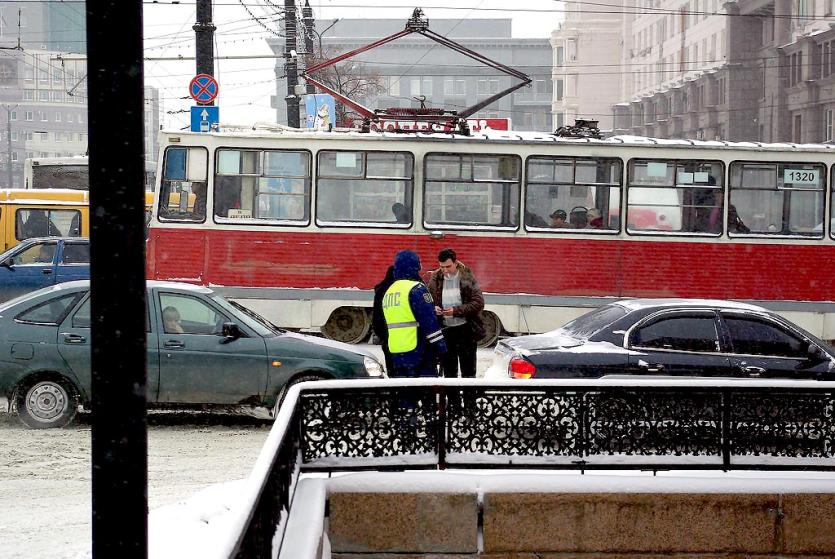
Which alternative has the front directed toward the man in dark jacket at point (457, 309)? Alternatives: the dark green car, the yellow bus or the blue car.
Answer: the dark green car

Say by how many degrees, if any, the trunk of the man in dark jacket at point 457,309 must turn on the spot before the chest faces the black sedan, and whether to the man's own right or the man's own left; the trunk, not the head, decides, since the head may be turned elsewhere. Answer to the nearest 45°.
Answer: approximately 90° to the man's own left

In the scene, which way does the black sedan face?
to the viewer's right

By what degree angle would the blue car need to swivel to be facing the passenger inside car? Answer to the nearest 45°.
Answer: approximately 90° to its left

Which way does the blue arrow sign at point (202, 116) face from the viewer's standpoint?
toward the camera

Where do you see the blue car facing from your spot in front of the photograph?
facing to the left of the viewer

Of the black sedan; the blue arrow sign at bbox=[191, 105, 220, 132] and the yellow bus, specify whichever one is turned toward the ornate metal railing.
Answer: the blue arrow sign

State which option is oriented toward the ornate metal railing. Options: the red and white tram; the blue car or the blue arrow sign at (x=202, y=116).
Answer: the blue arrow sign

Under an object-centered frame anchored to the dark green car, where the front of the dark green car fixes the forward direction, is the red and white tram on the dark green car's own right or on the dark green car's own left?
on the dark green car's own left

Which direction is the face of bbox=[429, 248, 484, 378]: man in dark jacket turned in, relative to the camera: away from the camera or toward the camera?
toward the camera

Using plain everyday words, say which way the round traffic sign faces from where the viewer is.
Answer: facing the viewer

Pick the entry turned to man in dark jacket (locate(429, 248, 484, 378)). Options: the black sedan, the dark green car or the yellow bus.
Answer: the dark green car

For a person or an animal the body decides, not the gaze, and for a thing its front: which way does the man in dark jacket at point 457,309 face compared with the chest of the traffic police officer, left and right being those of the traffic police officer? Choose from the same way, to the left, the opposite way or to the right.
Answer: the opposite way

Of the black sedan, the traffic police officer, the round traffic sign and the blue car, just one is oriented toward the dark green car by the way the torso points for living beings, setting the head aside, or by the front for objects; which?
the round traffic sign
